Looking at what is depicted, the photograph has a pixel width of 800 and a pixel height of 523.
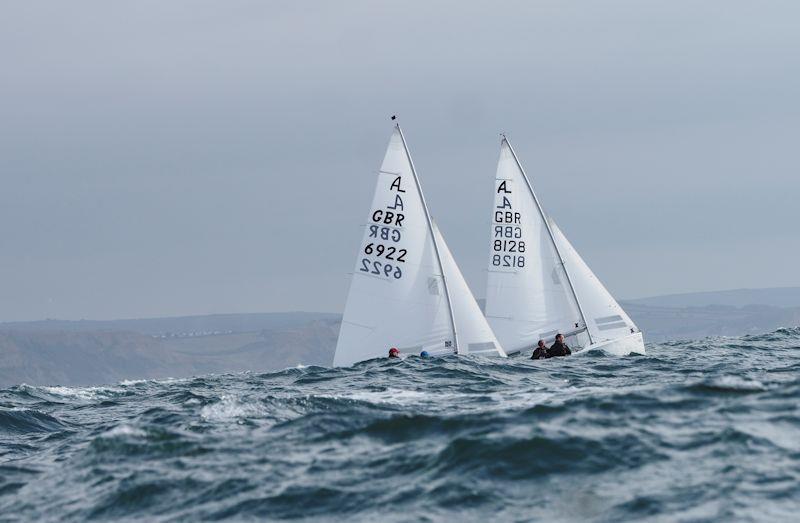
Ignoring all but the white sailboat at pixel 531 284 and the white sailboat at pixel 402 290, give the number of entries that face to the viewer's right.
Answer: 2

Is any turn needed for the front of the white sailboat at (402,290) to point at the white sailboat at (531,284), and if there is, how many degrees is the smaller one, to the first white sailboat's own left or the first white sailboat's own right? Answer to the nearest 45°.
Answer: approximately 45° to the first white sailboat's own left

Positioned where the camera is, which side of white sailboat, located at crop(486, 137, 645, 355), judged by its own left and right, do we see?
right

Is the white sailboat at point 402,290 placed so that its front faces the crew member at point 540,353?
yes

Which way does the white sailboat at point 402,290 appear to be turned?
to the viewer's right
